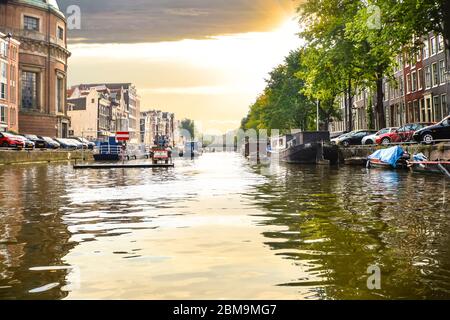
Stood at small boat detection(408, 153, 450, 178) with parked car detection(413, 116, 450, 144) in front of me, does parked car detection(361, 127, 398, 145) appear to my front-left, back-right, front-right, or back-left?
front-left

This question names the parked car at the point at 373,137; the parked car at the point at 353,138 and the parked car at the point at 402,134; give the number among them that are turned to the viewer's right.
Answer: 0

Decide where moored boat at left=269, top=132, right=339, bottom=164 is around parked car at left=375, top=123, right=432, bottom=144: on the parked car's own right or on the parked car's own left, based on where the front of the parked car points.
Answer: on the parked car's own right

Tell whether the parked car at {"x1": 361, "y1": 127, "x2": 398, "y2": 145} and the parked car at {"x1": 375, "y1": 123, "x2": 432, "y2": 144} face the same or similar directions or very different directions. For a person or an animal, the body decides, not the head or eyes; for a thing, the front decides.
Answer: same or similar directions

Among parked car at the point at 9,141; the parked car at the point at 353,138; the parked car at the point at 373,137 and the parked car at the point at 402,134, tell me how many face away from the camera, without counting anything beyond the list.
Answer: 0

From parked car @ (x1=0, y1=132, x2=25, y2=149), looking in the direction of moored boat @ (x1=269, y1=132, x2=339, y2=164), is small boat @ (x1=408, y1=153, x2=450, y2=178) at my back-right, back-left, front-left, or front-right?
front-right

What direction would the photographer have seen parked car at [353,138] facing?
facing the viewer and to the left of the viewer

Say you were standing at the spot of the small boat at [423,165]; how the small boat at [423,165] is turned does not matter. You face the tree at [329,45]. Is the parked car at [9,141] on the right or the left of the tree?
left

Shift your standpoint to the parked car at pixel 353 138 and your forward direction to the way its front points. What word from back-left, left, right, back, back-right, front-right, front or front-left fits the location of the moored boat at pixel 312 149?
front

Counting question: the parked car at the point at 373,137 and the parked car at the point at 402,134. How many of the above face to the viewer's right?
0

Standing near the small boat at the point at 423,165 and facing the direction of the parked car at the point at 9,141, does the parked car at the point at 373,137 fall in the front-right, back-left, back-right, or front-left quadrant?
front-right

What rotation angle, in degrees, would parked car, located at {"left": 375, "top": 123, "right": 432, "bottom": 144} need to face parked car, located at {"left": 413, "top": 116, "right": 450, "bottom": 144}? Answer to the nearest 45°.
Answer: approximately 45° to its left

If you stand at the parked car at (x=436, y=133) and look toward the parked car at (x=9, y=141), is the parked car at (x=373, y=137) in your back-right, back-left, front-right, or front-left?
front-right

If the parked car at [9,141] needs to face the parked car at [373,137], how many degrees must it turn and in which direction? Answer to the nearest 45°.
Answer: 0° — it already faces it

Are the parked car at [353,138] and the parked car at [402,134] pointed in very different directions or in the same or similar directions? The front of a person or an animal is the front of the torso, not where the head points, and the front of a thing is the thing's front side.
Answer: same or similar directions
